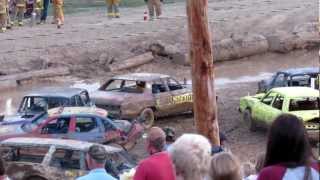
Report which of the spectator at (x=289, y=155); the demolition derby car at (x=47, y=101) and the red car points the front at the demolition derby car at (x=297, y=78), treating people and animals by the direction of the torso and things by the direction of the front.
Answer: the spectator

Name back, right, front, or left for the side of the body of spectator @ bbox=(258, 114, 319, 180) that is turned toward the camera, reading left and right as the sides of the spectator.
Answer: back

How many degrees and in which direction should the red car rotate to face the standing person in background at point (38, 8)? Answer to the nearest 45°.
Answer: approximately 90° to its right

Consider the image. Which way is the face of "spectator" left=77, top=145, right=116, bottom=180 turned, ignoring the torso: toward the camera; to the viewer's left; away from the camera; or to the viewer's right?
away from the camera

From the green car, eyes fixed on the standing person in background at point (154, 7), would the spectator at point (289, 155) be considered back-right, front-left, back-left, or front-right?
back-left

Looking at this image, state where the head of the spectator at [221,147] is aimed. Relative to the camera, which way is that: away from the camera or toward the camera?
away from the camera

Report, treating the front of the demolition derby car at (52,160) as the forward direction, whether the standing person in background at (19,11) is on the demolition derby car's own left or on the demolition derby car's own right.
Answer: on the demolition derby car's own left

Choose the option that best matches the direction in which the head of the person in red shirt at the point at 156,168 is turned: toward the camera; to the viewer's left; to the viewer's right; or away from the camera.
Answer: away from the camera
